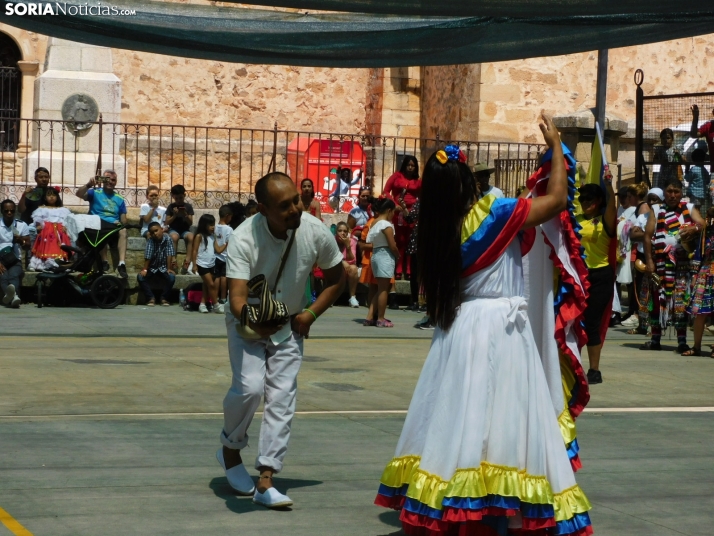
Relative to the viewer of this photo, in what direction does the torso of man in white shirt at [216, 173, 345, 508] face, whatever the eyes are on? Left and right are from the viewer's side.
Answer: facing the viewer and to the right of the viewer

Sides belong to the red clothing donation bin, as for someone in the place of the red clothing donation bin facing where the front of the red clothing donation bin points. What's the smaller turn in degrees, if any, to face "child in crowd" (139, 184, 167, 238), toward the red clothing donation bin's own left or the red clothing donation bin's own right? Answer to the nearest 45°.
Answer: approximately 45° to the red clothing donation bin's own right

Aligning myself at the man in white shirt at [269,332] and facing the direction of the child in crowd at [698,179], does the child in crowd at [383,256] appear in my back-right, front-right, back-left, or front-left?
front-left

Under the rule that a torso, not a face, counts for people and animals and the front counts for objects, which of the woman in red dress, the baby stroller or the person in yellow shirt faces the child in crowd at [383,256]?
the woman in red dress

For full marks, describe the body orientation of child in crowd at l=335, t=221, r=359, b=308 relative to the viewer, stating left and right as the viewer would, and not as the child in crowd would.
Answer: facing the viewer

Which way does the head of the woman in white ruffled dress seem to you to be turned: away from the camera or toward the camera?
away from the camera

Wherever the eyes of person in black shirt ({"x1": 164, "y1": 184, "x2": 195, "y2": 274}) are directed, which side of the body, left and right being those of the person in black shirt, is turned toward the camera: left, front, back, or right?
front

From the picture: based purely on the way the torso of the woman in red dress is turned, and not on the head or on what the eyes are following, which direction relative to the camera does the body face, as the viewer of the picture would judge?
toward the camera

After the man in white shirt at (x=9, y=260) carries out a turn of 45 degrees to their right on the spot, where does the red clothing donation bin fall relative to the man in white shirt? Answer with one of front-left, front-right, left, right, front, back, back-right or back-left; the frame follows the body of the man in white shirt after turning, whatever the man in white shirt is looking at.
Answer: back

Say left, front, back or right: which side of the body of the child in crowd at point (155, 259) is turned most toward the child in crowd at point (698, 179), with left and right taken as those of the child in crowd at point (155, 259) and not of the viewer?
left

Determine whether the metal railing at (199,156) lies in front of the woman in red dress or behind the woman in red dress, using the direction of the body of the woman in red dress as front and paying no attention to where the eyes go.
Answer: behind

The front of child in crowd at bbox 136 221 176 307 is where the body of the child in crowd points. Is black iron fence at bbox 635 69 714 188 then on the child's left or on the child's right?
on the child's left

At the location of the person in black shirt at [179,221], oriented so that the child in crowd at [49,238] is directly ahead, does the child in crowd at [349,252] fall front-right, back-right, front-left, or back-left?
back-left

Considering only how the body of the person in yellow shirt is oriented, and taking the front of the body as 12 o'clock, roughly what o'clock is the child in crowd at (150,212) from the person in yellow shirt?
The child in crowd is roughly at 3 o'clock from the person in yellow shirt.

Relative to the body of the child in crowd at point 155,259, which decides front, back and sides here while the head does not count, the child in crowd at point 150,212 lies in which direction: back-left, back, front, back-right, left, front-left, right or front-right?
back

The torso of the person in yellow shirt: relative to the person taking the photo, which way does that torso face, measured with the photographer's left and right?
facing the viewer and to the left of the viewer

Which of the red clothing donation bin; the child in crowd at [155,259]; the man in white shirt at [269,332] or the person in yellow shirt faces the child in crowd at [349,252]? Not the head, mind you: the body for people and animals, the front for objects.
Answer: the red clothing donation bin

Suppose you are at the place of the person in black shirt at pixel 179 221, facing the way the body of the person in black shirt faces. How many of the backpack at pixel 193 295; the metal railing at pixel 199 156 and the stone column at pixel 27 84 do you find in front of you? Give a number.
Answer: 1
